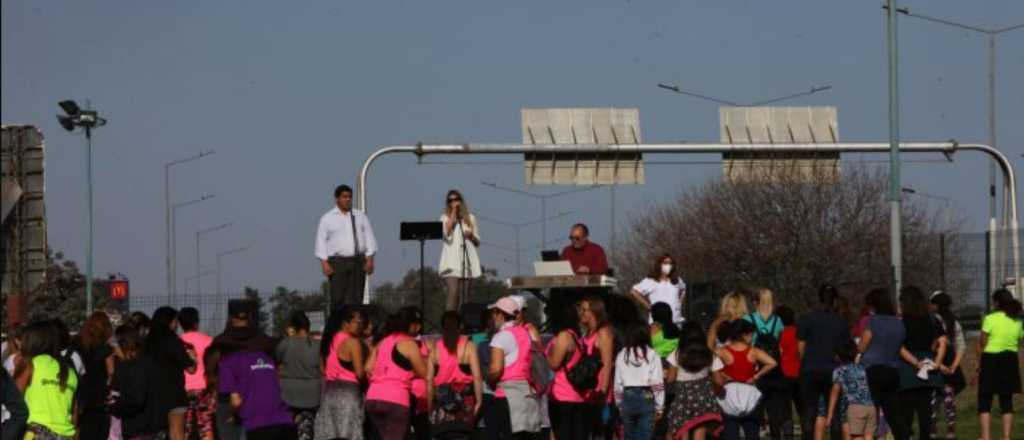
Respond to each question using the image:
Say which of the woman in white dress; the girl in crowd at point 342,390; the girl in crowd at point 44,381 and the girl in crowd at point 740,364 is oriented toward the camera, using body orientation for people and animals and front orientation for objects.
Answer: the woman in white dress

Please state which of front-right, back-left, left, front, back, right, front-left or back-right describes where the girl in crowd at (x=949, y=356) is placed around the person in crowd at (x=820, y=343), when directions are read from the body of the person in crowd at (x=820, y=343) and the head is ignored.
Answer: front-right

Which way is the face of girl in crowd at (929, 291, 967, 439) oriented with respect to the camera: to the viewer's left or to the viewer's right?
to the viewer's left

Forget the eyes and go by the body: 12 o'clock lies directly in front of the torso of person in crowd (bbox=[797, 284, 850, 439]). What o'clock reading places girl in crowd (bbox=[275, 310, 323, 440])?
girl in crowd (bbox=[275, 310, 323, 440]) is roughly at 8 o'clock from person in crowd (bbox=[797, 284, 850, 439]).

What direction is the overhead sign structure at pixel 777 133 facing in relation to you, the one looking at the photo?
facing away from the viewer

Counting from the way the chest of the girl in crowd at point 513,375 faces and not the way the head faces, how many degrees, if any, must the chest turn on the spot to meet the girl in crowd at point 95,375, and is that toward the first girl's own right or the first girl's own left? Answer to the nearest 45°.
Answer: approximately 45° to the first girl's own left

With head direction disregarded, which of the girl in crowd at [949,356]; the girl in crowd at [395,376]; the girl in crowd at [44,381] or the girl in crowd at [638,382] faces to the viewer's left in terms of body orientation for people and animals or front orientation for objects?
the girl in crowd at [949,356]

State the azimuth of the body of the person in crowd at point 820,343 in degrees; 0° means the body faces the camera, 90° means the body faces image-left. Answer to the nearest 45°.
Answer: approximately 180°

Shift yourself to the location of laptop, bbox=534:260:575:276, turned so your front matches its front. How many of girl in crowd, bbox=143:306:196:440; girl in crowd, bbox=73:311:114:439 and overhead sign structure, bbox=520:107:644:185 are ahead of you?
1

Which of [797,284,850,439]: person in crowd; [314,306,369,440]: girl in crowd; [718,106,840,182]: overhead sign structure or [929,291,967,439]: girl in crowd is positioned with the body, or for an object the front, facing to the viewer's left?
[929,291,967,439]: girl in crowd

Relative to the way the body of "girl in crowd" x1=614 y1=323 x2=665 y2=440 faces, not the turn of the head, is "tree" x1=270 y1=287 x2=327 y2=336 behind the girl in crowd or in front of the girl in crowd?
in front

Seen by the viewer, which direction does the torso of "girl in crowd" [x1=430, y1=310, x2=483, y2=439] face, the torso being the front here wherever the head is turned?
away from the camera

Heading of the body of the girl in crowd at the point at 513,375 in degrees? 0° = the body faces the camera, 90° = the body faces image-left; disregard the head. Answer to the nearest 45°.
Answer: approximately 135°

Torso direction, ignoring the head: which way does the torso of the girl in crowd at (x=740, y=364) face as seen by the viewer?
away from the camera

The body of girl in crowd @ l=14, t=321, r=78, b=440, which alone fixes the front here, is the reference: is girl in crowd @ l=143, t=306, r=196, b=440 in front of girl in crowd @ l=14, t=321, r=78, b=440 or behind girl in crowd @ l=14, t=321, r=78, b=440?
in front

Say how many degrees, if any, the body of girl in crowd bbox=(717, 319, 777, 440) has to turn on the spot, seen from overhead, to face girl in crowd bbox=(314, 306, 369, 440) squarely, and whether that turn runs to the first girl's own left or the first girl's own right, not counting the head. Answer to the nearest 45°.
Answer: approximately 90° to the first girl's own left

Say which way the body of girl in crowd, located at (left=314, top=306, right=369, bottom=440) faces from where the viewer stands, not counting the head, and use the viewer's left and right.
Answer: facing away from the viewer and to the right of the viewer
